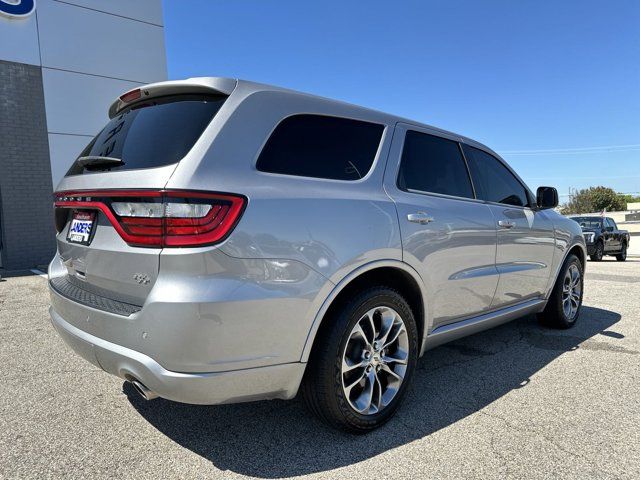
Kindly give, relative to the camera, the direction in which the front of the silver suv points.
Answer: facing away from the viewer and to the right of the viewer

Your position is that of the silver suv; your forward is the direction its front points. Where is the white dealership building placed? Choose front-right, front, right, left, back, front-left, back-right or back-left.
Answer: left

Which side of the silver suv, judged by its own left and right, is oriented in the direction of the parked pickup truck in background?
front

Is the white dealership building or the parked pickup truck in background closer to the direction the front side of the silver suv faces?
the parked pickup truck in background

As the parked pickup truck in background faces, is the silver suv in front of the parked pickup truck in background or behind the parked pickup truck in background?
in front

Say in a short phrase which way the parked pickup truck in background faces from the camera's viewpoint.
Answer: facing the viewer and to the left of the viewer
